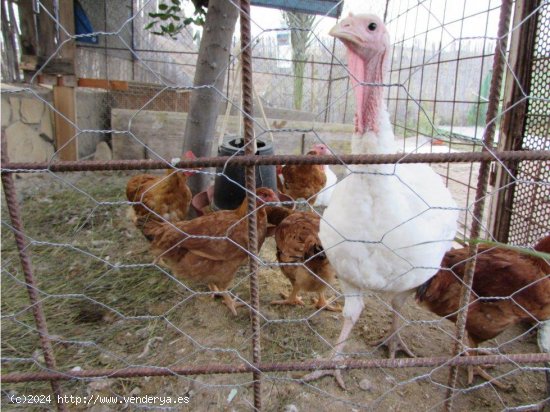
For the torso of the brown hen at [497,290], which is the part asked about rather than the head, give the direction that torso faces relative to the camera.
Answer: to the viewer's right

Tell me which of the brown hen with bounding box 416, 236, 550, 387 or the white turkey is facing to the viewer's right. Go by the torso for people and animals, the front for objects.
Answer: the brown hen

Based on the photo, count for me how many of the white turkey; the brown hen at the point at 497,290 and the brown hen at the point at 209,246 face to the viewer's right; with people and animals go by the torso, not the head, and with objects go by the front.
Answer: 2

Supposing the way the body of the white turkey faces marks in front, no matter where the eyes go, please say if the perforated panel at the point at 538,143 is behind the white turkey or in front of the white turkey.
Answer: behind

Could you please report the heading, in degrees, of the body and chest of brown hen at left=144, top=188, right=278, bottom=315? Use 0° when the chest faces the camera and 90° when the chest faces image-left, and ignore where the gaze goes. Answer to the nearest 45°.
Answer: approximately 270°

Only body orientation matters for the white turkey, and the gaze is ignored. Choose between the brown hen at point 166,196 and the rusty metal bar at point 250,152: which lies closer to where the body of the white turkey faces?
the rusty metal bar

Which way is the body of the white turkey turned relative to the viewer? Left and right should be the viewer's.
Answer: facing the viewer and to the left of the viewer

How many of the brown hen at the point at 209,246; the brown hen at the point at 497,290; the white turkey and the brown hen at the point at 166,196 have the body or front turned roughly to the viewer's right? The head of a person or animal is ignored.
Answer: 3

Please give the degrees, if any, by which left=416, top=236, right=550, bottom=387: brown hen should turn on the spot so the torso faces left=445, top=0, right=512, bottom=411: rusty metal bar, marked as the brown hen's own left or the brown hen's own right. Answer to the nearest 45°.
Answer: approximately 90° to the brown hen's own right

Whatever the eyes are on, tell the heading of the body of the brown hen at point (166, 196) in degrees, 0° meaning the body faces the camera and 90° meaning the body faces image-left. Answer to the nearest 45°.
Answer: approximately 270°

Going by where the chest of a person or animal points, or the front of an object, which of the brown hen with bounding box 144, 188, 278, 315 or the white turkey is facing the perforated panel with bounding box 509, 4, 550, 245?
the brown hen

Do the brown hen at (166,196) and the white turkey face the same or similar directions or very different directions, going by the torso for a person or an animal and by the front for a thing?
very different directions

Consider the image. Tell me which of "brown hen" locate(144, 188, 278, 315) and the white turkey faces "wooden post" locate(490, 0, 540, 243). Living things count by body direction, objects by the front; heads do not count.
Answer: the brown hen

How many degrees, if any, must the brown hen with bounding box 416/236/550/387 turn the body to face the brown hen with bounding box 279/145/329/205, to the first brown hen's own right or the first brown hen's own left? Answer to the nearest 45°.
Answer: approximately 135° to the first brown hen's own left

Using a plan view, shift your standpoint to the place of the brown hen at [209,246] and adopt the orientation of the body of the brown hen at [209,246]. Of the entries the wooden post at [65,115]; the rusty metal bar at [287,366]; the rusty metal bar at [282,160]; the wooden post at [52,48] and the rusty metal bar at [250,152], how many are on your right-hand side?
3
